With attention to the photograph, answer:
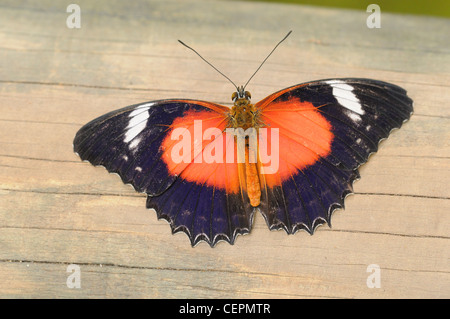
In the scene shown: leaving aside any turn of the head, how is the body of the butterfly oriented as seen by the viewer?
away from the camera
